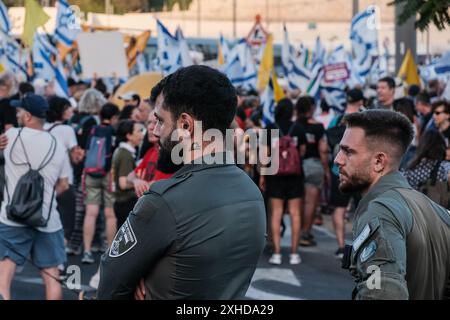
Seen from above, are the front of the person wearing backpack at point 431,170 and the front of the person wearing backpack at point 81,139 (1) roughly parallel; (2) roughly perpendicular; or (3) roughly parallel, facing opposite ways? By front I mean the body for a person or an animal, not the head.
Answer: roughly parallel

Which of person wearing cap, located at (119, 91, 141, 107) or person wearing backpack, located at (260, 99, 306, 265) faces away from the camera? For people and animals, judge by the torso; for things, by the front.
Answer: the person wearing backpack

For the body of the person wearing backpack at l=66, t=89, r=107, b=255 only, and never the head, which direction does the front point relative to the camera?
away from the camera

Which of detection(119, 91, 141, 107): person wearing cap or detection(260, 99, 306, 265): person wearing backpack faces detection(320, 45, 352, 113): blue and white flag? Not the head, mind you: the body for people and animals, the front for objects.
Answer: the person wearing backpack

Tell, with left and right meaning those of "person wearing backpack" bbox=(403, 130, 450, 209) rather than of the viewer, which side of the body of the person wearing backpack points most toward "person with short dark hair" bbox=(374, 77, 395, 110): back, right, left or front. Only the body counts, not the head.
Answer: front

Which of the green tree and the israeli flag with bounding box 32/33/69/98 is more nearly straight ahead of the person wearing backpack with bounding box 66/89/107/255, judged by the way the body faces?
the israeli flag

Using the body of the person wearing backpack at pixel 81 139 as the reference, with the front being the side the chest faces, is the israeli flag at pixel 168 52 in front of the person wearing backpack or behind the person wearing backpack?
in front

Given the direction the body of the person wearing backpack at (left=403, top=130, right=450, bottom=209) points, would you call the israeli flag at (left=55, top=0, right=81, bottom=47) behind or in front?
in front

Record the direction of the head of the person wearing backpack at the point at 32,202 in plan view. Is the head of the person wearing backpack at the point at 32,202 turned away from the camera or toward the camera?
away from the camera

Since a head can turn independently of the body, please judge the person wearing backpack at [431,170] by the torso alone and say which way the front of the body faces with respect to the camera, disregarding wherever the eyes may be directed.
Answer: away from the camera

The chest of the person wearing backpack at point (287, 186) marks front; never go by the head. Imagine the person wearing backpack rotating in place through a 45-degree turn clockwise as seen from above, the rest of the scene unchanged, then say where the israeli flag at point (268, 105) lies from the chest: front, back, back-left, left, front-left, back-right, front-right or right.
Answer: front-left

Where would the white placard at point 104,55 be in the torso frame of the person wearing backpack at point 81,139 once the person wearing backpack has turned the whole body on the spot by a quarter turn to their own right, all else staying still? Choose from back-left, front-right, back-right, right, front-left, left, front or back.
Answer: left

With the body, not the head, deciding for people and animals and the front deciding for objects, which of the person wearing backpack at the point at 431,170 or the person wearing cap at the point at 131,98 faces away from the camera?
the person wearing backpack

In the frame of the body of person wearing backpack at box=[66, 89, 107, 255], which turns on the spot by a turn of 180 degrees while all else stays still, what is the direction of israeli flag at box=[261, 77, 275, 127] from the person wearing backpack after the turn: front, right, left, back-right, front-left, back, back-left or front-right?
back-left

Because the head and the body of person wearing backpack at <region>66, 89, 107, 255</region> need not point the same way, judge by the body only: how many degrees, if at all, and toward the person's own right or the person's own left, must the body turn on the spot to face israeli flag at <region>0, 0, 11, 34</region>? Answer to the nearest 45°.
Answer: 0° — they already face it

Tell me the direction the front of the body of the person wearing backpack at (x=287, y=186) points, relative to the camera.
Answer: away from the camera
